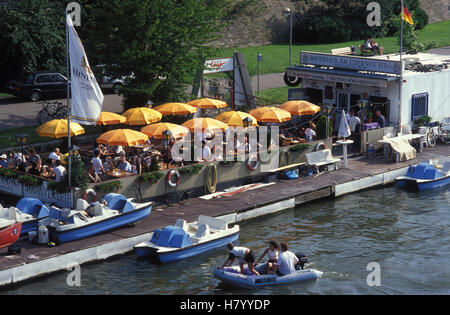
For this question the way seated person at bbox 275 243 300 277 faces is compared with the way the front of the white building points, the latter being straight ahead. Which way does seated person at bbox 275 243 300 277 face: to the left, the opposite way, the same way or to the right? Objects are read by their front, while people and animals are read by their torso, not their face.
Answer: to the right

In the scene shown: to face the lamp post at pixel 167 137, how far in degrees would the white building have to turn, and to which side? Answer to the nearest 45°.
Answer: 0° — it already faces it

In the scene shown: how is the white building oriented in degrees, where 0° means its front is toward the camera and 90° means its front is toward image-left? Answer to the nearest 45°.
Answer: approximately 45°

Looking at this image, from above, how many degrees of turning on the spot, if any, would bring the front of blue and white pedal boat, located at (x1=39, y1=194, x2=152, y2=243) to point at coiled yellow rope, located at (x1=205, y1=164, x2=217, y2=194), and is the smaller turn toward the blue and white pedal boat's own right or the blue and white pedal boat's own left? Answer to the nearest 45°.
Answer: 0° — it already faces it

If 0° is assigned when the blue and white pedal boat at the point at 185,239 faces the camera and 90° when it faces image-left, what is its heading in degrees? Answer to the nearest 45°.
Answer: approximately 45°

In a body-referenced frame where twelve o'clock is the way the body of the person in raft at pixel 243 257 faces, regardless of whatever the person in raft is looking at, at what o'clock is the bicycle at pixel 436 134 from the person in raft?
The bicycle is roughly at 4 o'clock from the person in raft.

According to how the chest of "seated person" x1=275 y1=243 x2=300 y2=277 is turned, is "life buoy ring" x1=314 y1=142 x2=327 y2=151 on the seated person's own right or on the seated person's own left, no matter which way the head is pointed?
on the seated person's own right

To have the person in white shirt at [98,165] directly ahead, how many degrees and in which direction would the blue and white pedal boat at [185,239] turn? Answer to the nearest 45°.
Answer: approximately 90° to its right

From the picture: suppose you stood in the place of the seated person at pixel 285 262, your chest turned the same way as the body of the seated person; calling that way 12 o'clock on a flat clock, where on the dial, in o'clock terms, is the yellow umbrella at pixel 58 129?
The yellow umbrella is roughly at 12 o'clock from the seated person.
